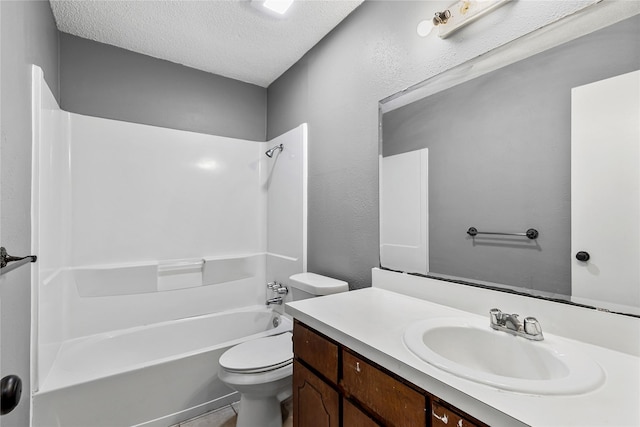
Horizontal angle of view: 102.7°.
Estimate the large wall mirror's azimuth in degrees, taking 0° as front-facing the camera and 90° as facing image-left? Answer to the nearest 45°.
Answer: approximately 45°

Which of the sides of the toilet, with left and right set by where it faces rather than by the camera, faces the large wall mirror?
left

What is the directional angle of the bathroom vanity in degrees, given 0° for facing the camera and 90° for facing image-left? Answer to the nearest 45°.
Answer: approximately 45°

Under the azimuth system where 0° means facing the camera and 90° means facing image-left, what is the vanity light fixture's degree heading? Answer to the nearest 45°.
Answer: approximately 45°
